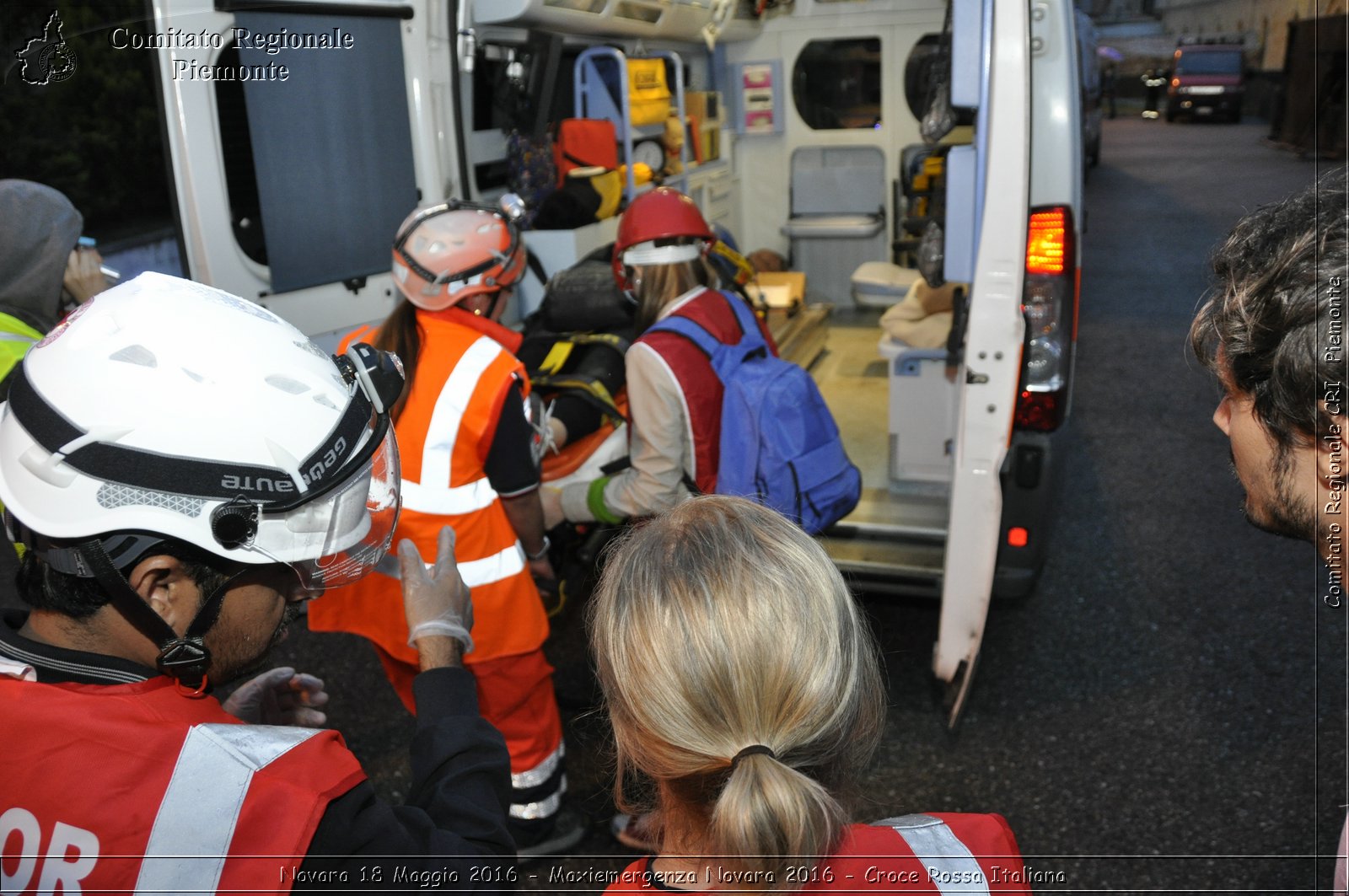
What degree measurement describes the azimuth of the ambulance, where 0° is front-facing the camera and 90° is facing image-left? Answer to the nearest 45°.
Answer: approximately 180°
